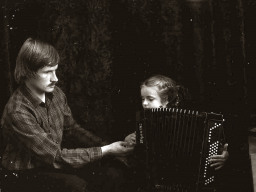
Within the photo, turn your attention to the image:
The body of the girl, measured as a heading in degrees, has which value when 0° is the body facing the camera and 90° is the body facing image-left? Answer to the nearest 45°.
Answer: approximately 45°
